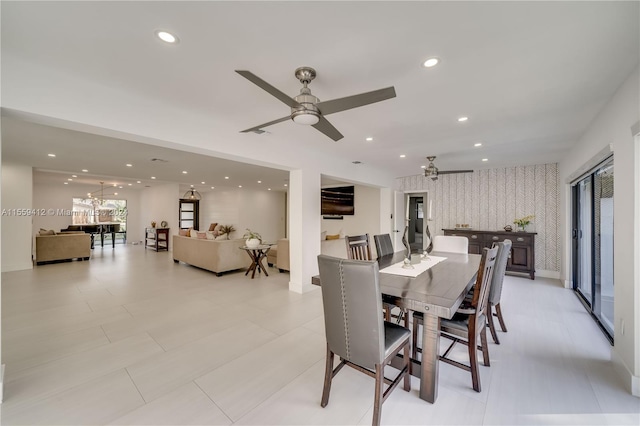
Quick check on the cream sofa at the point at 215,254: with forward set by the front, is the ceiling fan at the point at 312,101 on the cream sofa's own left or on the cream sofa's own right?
on the cream sofa's own right

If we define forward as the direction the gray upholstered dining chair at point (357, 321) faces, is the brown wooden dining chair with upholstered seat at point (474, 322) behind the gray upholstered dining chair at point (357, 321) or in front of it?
in front

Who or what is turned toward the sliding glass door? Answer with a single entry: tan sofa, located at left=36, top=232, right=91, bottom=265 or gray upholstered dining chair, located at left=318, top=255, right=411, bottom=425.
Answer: the gray upholstered dining chair

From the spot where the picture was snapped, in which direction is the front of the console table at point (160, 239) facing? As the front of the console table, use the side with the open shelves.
facing the viewer and to the left of the viewer

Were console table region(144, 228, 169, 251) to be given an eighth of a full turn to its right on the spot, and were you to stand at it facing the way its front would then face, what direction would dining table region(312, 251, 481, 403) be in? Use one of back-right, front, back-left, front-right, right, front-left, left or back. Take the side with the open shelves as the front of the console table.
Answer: left

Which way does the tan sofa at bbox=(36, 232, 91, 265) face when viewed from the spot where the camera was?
facing away from the viewer

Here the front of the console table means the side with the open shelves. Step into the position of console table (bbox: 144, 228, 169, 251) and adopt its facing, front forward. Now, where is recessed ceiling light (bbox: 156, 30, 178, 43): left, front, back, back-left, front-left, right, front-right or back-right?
front-left

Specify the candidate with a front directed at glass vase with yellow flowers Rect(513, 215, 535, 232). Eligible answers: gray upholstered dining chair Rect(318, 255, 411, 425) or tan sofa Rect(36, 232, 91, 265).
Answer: the gray upholstered dining chair

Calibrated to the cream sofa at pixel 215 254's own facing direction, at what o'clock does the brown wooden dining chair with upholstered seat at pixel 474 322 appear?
The brown wooden dining chair with upholstered seat is roughly at 4 o'clock from the cream sofa.

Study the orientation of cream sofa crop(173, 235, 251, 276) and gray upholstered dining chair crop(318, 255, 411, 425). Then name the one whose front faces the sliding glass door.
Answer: the gray upholstered dining chair

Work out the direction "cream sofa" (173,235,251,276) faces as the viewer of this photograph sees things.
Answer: facing away from the viewer and to the right of the viewer

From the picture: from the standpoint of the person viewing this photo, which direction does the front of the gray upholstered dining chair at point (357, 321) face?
facing away from the viewer and to the right of the viewer
